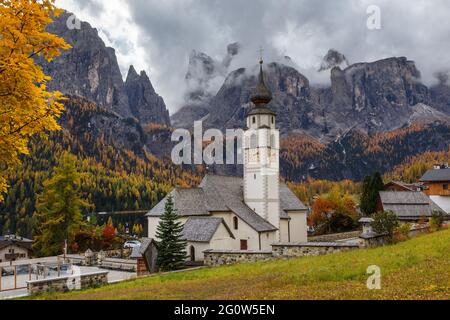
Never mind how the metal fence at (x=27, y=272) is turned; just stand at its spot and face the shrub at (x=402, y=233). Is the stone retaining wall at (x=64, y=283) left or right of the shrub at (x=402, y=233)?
right

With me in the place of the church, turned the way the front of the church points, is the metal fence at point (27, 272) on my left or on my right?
on my right
